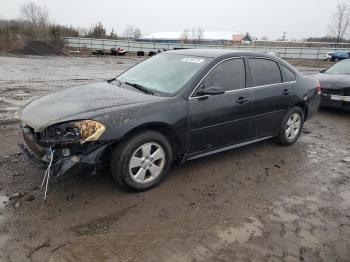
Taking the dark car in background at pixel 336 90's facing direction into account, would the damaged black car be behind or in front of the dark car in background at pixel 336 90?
in front

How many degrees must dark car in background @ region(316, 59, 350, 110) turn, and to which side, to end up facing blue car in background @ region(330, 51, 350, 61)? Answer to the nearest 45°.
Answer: approximately 135° to its right

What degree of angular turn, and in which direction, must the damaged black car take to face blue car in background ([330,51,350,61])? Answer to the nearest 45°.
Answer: approximately 180°

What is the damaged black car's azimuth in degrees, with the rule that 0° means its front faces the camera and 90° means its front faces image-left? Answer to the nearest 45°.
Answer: approximately 45°

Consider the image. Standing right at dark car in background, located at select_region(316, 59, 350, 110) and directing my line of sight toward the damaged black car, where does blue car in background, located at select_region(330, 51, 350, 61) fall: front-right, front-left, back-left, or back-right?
back-right

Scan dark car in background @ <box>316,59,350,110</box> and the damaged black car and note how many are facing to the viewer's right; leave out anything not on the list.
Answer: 0

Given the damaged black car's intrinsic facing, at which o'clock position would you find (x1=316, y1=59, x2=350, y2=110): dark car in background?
The dark car in background is roughly at 6 o'clock from the damaged black car.
